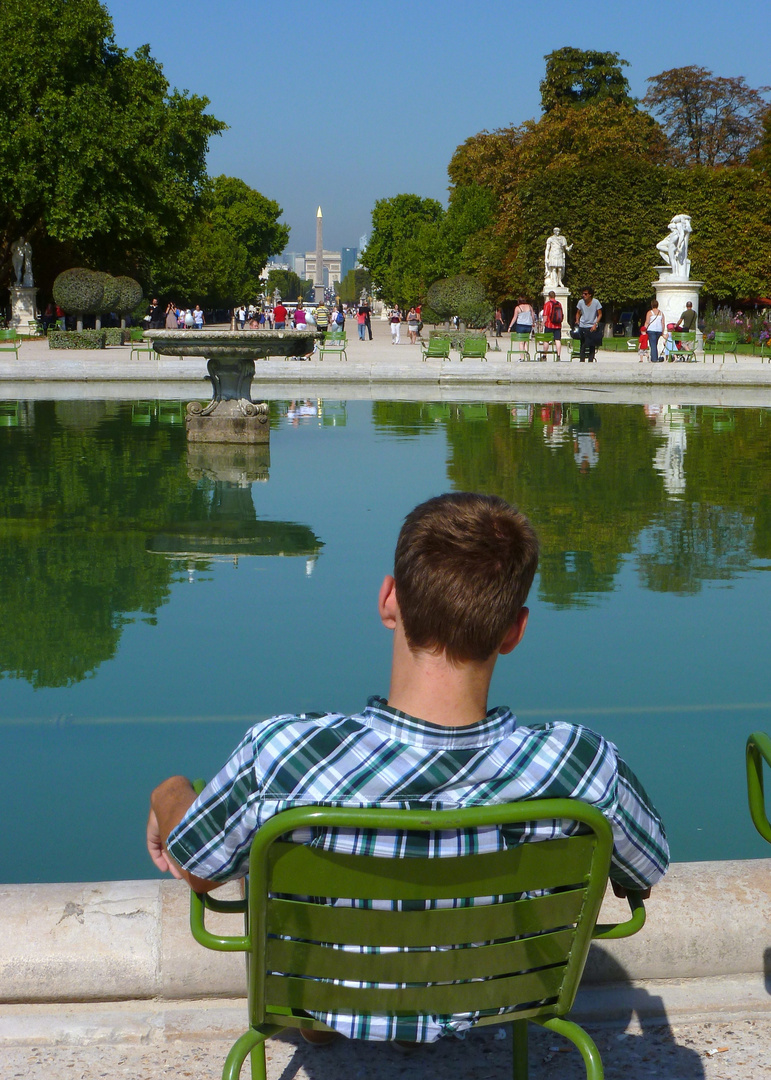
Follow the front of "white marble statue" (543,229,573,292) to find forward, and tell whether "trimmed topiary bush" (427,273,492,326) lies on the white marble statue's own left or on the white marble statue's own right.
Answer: on the white marble statue's own right

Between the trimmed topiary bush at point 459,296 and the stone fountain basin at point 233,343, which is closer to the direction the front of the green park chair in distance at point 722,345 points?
the stone fountain basin

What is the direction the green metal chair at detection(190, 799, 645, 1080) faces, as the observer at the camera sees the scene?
facing away from the viewer

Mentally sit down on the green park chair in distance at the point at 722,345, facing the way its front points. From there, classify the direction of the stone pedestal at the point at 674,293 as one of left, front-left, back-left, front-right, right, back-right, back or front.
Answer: back-right

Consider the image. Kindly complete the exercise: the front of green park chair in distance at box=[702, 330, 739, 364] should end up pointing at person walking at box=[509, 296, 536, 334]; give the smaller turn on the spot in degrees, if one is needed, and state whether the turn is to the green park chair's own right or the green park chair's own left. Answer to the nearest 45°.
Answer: approximately 45° to the green park chair's own right

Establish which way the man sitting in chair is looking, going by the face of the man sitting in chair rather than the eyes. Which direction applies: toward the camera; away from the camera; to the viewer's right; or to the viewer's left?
away from the camera

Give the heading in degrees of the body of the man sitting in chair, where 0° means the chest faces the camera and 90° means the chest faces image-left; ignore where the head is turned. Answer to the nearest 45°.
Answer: approximately 180°

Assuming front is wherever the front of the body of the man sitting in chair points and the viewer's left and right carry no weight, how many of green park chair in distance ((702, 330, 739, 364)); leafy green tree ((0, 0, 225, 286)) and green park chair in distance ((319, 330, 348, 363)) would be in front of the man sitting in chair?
3

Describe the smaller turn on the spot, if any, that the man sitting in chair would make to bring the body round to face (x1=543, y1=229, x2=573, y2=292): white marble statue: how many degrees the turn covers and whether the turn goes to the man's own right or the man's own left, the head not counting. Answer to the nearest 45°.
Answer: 0° — they already face it

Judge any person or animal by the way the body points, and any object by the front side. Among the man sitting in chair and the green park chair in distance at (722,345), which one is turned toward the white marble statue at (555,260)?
the man sitting in chair

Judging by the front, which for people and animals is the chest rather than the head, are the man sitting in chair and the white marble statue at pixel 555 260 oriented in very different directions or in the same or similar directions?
very different directions

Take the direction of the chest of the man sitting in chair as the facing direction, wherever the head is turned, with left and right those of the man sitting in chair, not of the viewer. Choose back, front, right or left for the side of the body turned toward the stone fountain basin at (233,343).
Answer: front

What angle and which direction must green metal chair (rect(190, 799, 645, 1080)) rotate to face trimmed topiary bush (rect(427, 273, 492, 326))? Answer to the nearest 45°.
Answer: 0° — it already faces it

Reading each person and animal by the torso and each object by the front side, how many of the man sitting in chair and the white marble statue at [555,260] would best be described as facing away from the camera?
1
